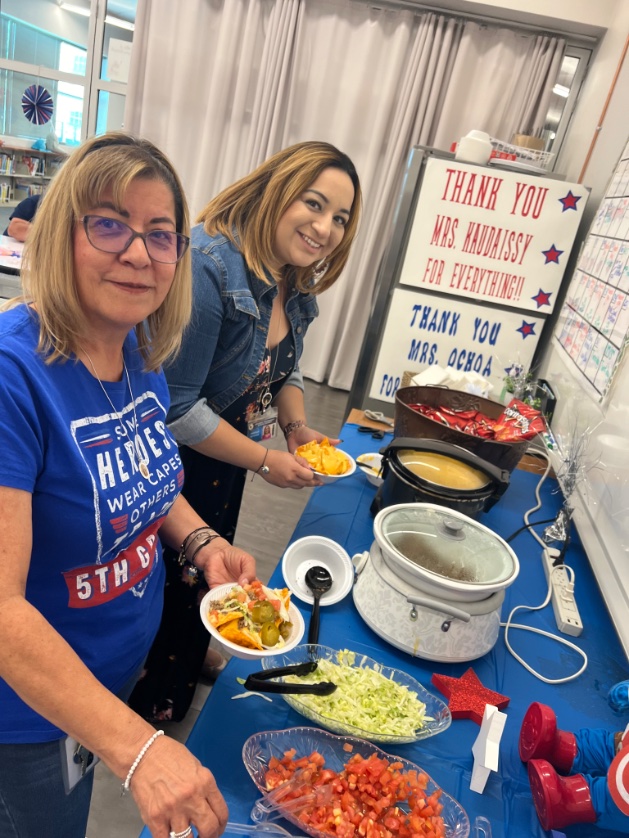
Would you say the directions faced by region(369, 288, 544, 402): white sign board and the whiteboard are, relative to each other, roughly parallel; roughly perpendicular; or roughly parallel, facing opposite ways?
roughly perpendicular

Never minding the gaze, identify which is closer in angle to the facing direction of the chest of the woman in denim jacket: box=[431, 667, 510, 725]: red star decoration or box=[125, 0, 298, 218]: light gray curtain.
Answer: the red star decoration

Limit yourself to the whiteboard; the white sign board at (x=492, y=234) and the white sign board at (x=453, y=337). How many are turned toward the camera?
2

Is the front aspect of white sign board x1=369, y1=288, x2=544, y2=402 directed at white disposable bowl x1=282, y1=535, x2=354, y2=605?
yes

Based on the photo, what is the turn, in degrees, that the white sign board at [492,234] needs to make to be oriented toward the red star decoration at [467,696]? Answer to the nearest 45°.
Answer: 0° — it already faces it

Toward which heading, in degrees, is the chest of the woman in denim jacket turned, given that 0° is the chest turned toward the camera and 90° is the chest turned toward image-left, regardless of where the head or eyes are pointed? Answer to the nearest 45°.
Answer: approximately 315°

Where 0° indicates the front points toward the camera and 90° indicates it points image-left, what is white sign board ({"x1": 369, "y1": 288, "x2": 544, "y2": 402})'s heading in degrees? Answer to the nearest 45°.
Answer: approximately 0°

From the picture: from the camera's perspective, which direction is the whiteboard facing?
to the viewer's left

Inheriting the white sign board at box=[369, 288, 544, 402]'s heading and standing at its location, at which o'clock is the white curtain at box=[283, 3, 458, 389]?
The white curtain is roughly at 5 o'clock from the white sign board.

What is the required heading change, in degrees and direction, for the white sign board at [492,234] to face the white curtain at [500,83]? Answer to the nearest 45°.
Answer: approximately 180°

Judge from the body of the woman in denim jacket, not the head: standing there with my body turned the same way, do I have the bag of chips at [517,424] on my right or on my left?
on my left

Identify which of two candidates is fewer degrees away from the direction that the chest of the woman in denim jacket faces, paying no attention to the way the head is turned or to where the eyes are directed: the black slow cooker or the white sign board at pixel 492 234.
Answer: the black slow cooker
